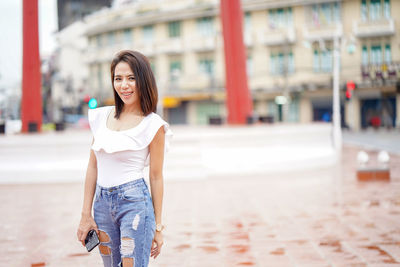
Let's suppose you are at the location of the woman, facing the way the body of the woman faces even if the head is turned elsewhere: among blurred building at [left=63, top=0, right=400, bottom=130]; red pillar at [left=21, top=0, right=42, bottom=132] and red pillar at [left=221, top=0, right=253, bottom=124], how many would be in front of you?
0

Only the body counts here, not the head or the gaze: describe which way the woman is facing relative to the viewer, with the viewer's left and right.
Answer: facing the viewer and to the left of the viewer

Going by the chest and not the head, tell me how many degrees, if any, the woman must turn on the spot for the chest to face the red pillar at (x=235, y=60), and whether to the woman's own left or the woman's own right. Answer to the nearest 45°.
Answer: approximately 135° to the woman's own right

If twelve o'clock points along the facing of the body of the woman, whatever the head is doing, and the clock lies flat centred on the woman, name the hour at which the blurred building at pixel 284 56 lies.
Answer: The blurred building is roughly at 5 o'clock from the woman.

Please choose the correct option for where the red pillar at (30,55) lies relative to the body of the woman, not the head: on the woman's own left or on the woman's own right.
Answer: on the woman's own right
